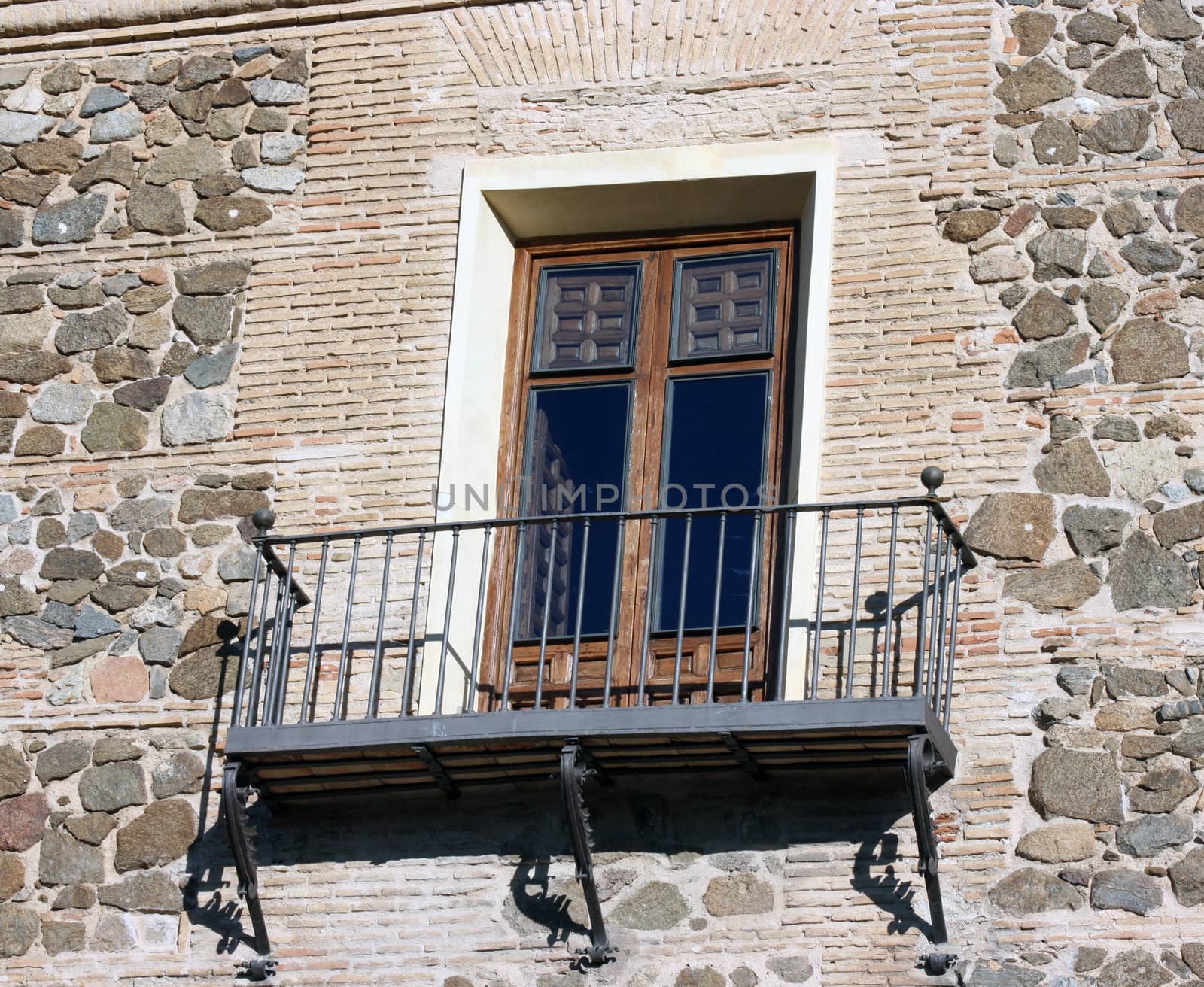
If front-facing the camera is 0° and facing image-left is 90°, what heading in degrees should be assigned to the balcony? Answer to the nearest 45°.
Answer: approximately 0°
